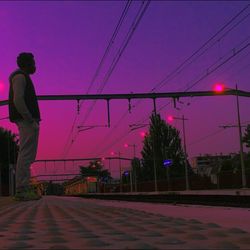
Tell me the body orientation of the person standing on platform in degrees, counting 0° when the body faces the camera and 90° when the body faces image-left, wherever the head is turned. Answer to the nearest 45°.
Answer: approximately 270°

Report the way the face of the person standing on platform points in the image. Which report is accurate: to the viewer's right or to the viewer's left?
to the viewer's right
